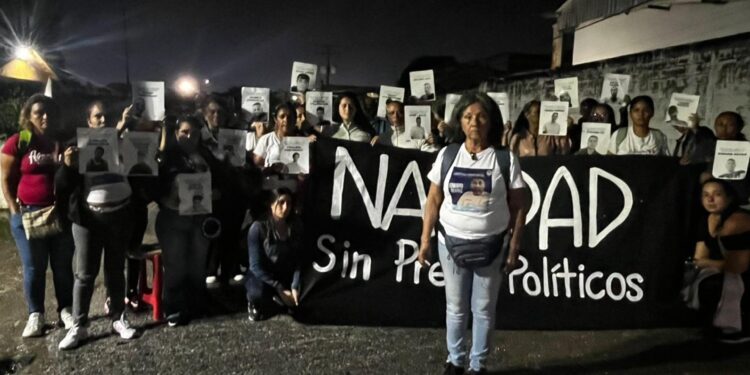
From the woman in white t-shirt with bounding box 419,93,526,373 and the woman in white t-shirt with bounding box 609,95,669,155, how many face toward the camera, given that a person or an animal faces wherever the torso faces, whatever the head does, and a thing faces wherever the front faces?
2

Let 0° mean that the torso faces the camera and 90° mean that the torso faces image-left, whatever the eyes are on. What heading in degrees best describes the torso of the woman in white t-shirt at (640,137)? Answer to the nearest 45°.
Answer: approximately 0°

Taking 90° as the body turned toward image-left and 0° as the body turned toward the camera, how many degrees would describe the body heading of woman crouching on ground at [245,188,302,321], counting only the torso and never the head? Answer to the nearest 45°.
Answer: approximately 315°

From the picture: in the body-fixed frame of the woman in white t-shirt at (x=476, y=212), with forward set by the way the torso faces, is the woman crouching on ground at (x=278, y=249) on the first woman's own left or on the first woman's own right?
on the first woman's own right

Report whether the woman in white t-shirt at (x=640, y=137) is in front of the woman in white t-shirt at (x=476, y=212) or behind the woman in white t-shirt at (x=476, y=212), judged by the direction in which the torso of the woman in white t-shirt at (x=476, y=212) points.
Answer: behind
